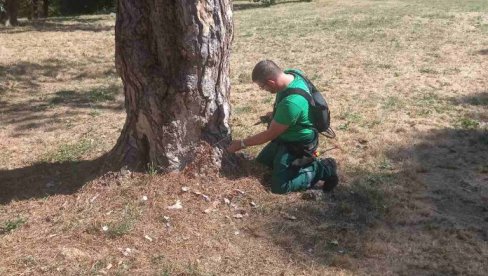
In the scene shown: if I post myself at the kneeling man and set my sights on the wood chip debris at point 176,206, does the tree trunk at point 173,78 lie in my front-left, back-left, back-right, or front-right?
front-right

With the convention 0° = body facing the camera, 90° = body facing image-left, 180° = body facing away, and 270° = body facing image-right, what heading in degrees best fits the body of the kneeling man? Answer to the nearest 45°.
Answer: approximately 90°

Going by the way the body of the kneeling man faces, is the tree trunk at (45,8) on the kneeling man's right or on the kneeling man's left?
on the kneeling man's right

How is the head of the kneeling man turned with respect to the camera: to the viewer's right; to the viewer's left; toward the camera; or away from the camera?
to the viewer's left

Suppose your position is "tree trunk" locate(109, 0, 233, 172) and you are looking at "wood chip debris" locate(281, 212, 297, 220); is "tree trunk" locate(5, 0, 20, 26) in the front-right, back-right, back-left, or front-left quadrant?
back-left

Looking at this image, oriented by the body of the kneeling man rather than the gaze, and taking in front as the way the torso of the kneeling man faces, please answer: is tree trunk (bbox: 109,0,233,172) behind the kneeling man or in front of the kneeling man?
in front

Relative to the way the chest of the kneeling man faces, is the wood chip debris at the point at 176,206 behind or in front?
in front

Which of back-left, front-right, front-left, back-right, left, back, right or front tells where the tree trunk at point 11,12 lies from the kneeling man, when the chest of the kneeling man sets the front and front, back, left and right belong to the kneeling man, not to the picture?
front-right

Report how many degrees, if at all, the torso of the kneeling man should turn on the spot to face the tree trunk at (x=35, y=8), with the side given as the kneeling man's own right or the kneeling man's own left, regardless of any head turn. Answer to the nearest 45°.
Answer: approximately 45° to the kneeling man's own right

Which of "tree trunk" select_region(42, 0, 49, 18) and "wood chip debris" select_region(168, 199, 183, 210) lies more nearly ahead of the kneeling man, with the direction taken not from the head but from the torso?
the wood chip debris

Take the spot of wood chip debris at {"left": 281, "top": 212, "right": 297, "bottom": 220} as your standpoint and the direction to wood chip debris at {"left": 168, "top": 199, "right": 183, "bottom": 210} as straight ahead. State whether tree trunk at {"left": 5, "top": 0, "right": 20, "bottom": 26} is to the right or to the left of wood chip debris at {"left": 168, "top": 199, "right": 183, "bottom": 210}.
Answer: right
